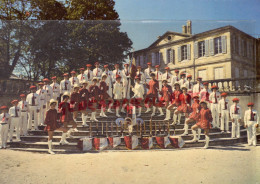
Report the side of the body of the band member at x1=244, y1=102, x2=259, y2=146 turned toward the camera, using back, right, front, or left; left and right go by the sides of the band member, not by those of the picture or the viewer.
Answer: front

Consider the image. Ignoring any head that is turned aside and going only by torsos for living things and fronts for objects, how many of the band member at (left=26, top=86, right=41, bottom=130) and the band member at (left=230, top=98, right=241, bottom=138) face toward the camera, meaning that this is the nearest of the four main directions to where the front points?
2

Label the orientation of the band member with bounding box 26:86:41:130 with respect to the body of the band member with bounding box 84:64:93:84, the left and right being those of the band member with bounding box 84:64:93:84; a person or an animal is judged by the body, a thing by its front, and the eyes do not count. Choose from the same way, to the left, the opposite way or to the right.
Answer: the same way

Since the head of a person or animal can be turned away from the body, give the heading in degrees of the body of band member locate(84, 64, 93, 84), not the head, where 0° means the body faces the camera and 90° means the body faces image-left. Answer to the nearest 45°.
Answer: approximately 0°

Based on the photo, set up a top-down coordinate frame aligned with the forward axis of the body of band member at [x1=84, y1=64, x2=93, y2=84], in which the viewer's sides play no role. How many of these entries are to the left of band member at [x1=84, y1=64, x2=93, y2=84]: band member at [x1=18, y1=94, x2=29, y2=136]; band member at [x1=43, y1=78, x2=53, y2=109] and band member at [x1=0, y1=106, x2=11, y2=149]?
0

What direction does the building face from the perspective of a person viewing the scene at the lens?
facing the viewer and to the left of the viewer

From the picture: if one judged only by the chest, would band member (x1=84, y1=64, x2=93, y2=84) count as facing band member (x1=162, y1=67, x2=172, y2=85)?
no

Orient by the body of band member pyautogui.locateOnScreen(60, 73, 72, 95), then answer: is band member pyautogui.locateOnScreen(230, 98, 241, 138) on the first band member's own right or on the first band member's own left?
on the first band member's own left

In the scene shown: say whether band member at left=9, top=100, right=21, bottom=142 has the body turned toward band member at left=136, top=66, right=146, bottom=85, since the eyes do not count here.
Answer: no

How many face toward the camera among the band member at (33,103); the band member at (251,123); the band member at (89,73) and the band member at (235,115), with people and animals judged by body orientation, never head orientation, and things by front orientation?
4

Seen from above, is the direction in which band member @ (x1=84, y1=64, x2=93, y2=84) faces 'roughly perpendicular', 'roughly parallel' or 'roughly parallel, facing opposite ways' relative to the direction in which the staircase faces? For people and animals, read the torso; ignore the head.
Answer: roughly parallel

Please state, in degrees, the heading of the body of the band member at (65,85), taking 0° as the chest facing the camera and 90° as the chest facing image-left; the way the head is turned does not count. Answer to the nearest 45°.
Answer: approximately 0°

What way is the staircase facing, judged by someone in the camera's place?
facing the viewer
